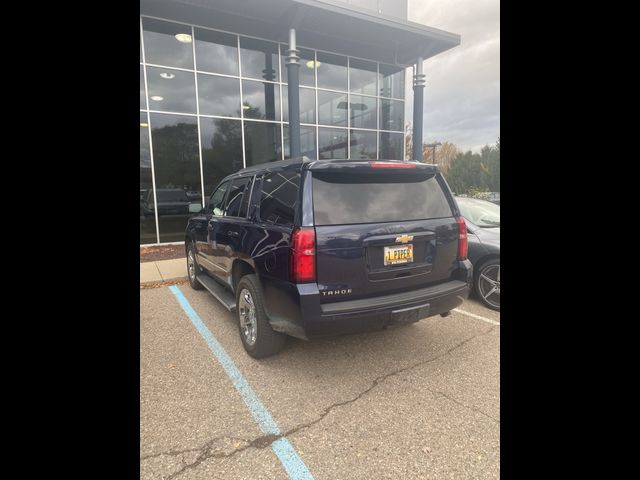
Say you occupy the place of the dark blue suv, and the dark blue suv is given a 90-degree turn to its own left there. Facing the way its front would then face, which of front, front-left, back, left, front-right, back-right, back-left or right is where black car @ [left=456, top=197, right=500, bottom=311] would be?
back

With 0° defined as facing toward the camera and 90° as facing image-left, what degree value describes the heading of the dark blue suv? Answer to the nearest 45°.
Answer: approximately 135°
